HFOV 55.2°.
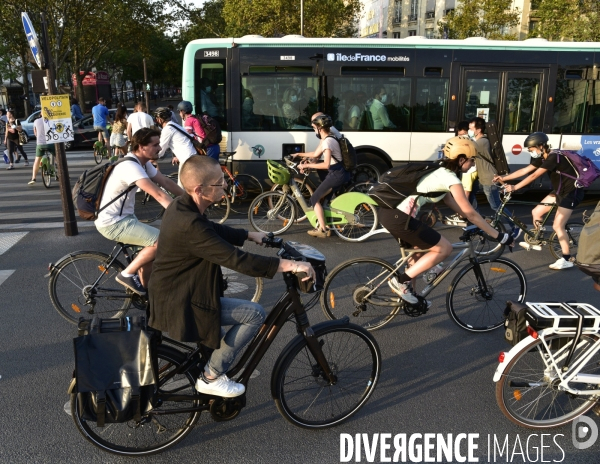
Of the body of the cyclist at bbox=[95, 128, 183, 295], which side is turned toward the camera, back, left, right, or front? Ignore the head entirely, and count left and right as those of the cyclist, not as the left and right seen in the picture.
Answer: right

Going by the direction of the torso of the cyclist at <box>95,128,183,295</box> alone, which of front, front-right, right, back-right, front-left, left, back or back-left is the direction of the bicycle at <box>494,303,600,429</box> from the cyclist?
front-right

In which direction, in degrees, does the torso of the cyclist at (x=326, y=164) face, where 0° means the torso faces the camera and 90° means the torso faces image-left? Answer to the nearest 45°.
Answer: approximately 90°

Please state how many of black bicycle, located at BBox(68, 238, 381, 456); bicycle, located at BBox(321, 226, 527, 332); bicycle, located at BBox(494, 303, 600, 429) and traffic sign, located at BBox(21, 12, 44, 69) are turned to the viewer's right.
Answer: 3

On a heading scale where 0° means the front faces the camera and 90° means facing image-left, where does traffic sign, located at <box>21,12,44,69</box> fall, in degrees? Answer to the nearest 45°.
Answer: approximately 90°

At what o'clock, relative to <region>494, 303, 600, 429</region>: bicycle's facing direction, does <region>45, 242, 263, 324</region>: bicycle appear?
<region>45, 242, 263, 324</region>: bicycle is roughly at 6 o'clock from <region>494, 303, 600, 429</region>: bicycle.

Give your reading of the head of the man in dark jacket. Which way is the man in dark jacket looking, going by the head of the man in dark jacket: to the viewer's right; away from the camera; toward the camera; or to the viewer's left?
to the viewer's right

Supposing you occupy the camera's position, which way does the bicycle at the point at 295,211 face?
facing to the left of the viewer

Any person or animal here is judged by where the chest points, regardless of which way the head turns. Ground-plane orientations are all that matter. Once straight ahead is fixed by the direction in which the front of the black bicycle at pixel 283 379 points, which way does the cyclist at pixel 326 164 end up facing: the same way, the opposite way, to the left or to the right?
the opposite way

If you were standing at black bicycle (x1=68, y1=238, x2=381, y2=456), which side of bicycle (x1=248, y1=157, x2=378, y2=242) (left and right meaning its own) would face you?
left

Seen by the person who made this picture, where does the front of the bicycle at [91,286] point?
facing to the right of the viewer
